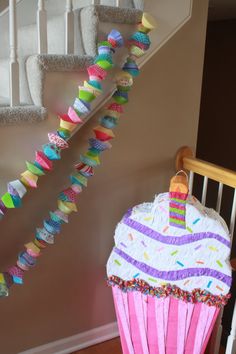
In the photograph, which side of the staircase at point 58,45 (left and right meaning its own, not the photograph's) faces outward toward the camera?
left

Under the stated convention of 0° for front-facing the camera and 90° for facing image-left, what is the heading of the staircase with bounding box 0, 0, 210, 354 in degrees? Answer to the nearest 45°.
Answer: approximately 90°
